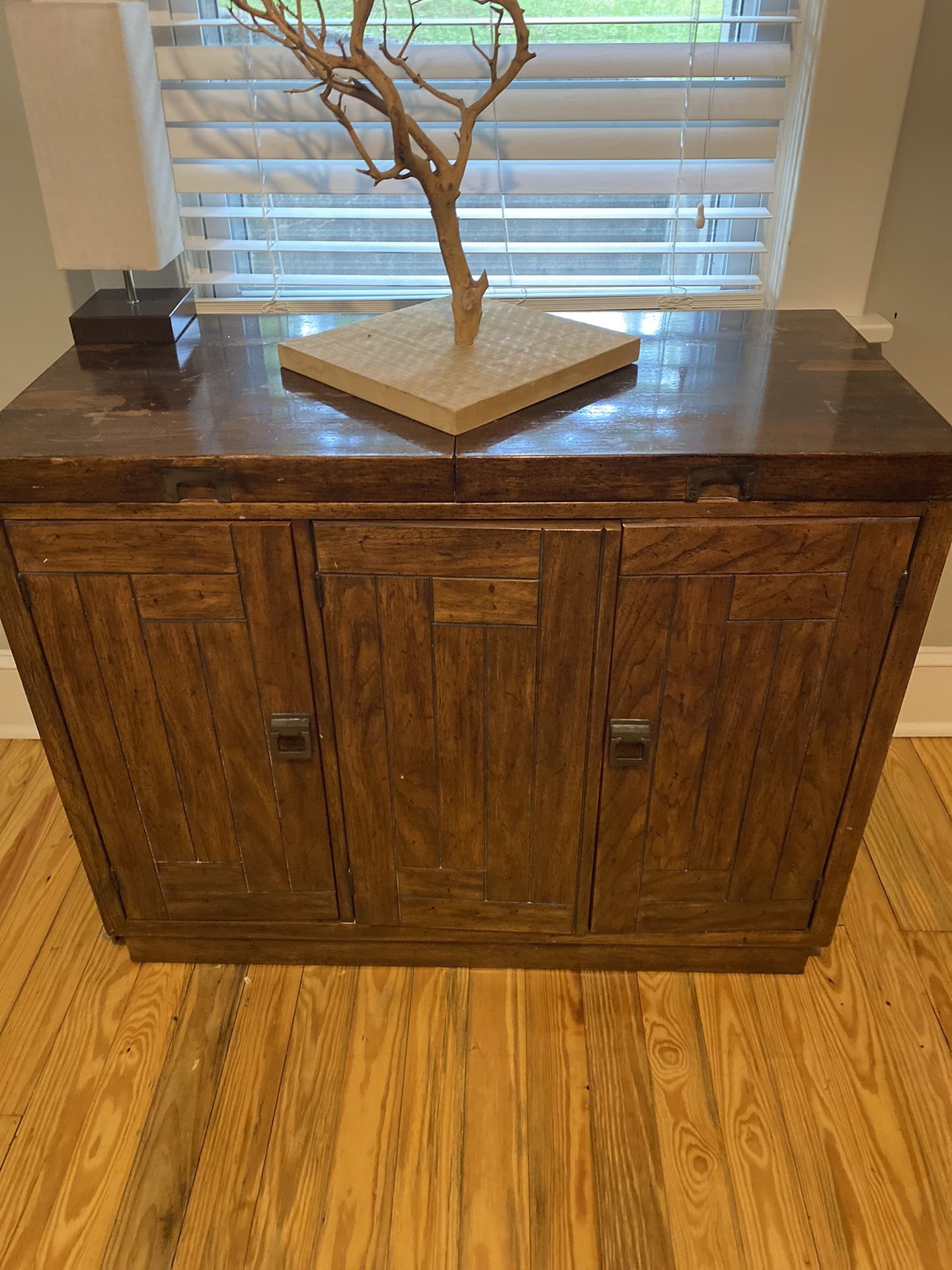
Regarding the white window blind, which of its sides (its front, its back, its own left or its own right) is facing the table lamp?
right

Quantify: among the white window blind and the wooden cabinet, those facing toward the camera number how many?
2

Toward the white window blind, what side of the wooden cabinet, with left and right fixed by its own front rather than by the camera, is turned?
back

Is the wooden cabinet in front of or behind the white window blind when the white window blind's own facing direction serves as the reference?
in front

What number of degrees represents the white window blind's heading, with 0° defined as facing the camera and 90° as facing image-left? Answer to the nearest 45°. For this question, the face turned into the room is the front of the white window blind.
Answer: approximately 0°

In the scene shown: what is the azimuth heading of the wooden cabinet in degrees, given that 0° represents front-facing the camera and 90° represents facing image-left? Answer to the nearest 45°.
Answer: approximately 0°
